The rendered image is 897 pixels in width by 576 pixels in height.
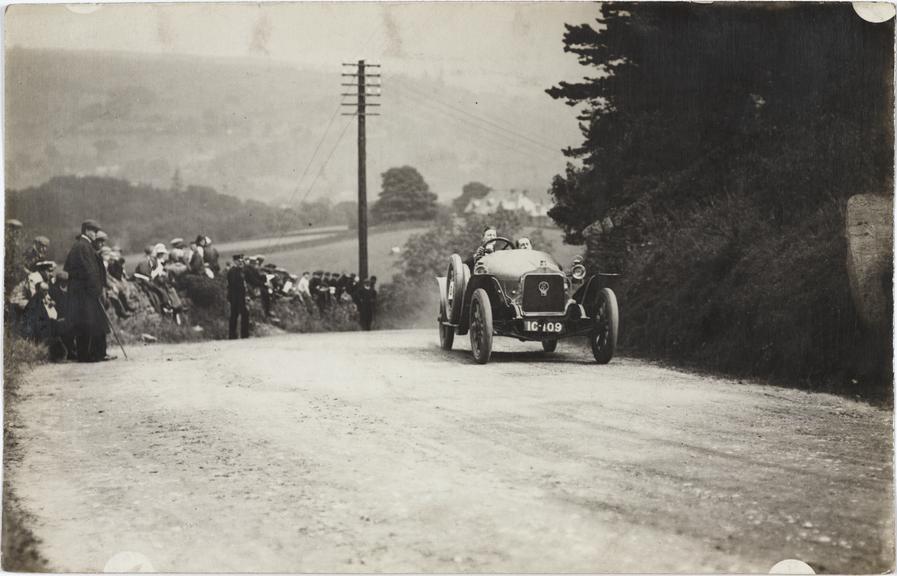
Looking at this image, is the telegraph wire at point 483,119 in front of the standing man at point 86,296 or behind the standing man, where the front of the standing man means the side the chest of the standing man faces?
in front

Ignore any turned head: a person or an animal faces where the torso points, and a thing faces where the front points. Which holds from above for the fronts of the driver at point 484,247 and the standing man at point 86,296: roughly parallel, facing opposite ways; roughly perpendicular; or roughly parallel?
roughly perpendicular

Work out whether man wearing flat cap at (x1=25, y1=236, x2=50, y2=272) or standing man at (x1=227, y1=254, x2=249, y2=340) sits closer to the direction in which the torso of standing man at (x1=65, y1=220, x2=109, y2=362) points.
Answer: the standing man

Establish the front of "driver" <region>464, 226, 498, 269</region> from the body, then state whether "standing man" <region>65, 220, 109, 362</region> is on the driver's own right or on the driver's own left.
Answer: on the driver's own right

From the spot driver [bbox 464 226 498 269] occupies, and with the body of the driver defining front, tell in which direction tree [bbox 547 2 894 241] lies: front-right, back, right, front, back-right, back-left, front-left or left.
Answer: front-left

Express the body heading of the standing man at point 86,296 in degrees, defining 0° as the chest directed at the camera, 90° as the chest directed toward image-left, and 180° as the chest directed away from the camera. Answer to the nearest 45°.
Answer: approximately 270°

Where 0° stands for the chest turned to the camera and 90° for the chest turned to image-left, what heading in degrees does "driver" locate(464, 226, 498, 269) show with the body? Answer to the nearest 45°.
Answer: approximately 0°

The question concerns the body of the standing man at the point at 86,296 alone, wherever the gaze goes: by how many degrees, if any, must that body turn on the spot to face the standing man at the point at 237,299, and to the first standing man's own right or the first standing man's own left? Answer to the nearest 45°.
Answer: approximately 90° to the first standing man's own left

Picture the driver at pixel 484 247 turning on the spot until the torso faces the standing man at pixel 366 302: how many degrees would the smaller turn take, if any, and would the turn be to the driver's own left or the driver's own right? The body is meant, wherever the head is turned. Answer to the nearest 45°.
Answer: approximately 135° to the driver's own right

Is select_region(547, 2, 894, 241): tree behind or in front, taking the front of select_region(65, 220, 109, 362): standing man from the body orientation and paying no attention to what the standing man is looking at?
in front
